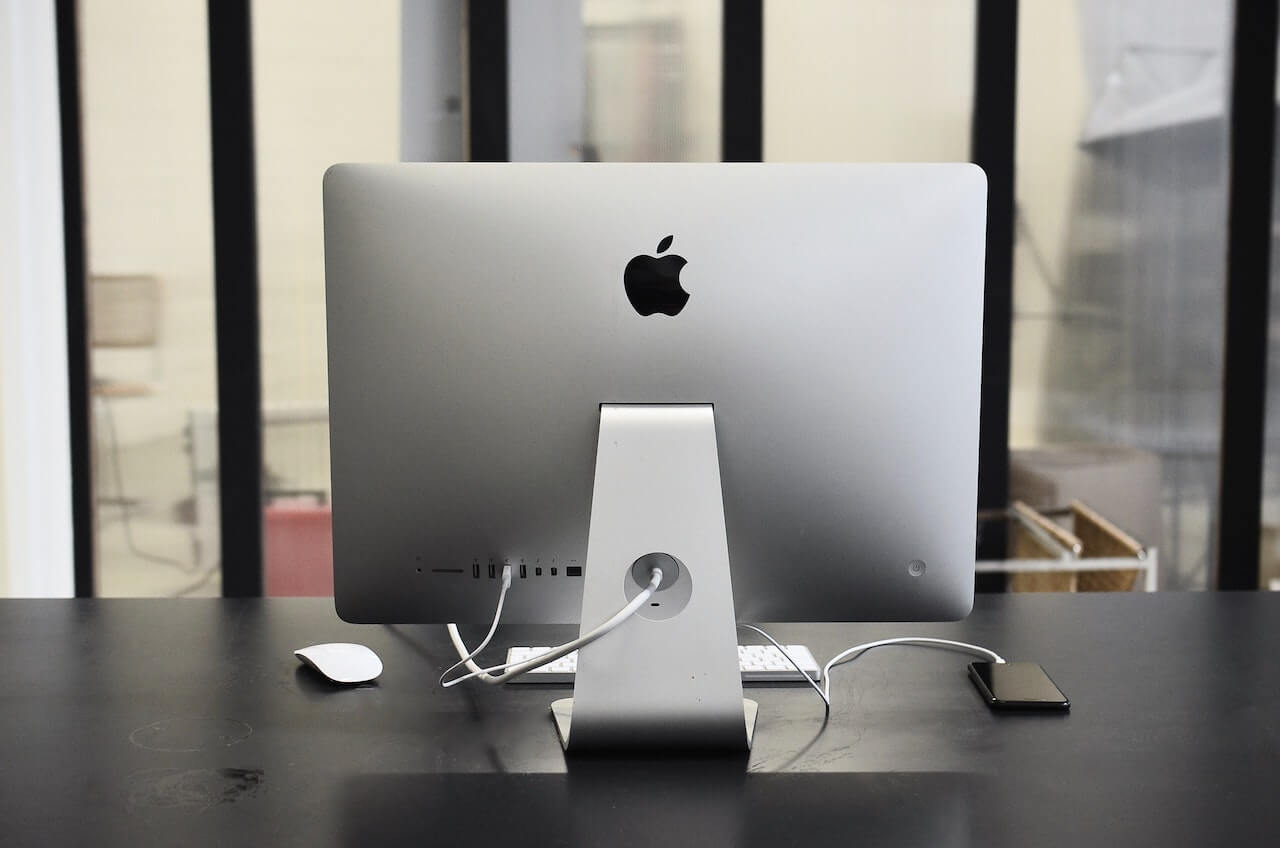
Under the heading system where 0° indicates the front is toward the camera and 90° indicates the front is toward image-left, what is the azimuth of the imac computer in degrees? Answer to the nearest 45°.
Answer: approximately 180°
